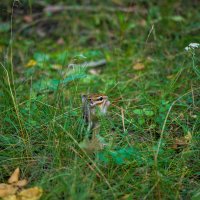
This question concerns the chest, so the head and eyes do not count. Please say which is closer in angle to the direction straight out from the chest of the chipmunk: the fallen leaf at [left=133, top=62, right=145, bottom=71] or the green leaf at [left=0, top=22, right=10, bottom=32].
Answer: the fallen leaf

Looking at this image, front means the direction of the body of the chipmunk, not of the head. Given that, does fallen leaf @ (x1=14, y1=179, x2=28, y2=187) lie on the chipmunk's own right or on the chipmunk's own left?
on the chipmunk's own right

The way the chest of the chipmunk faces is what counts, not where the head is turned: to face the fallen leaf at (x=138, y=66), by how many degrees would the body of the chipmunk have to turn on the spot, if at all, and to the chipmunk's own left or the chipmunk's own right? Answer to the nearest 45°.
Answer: approximately 90° to the chipmunk's own left
